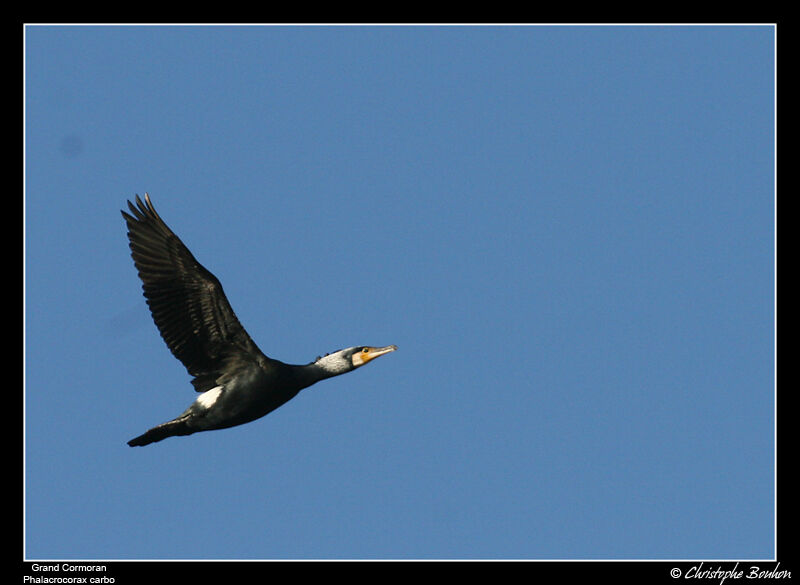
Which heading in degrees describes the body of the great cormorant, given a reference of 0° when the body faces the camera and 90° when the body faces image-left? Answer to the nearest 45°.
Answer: approximately 270°
